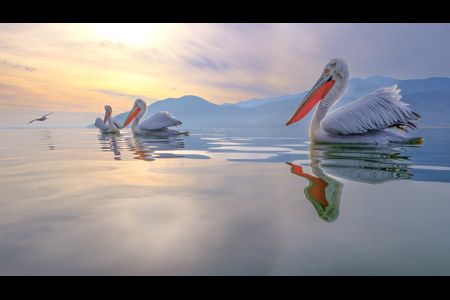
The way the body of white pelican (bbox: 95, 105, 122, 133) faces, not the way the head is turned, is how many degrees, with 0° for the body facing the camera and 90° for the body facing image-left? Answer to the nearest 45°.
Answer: approximately 0°
